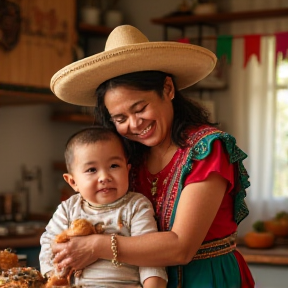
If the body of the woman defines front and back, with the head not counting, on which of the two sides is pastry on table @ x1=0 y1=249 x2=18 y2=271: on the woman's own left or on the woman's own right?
on the woman's own right

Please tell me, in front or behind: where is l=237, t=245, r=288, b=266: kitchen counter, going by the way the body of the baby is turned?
behind

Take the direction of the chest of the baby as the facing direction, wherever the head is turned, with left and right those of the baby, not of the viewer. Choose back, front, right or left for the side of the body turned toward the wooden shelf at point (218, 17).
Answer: back

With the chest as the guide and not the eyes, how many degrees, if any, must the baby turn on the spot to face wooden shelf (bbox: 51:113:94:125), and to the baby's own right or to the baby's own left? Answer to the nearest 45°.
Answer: approximately 180°

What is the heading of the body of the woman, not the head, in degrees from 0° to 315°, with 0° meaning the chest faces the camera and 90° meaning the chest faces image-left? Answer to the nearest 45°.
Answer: approximately 45°

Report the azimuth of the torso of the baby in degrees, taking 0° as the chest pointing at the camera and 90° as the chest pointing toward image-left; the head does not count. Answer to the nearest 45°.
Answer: approximately 0°
